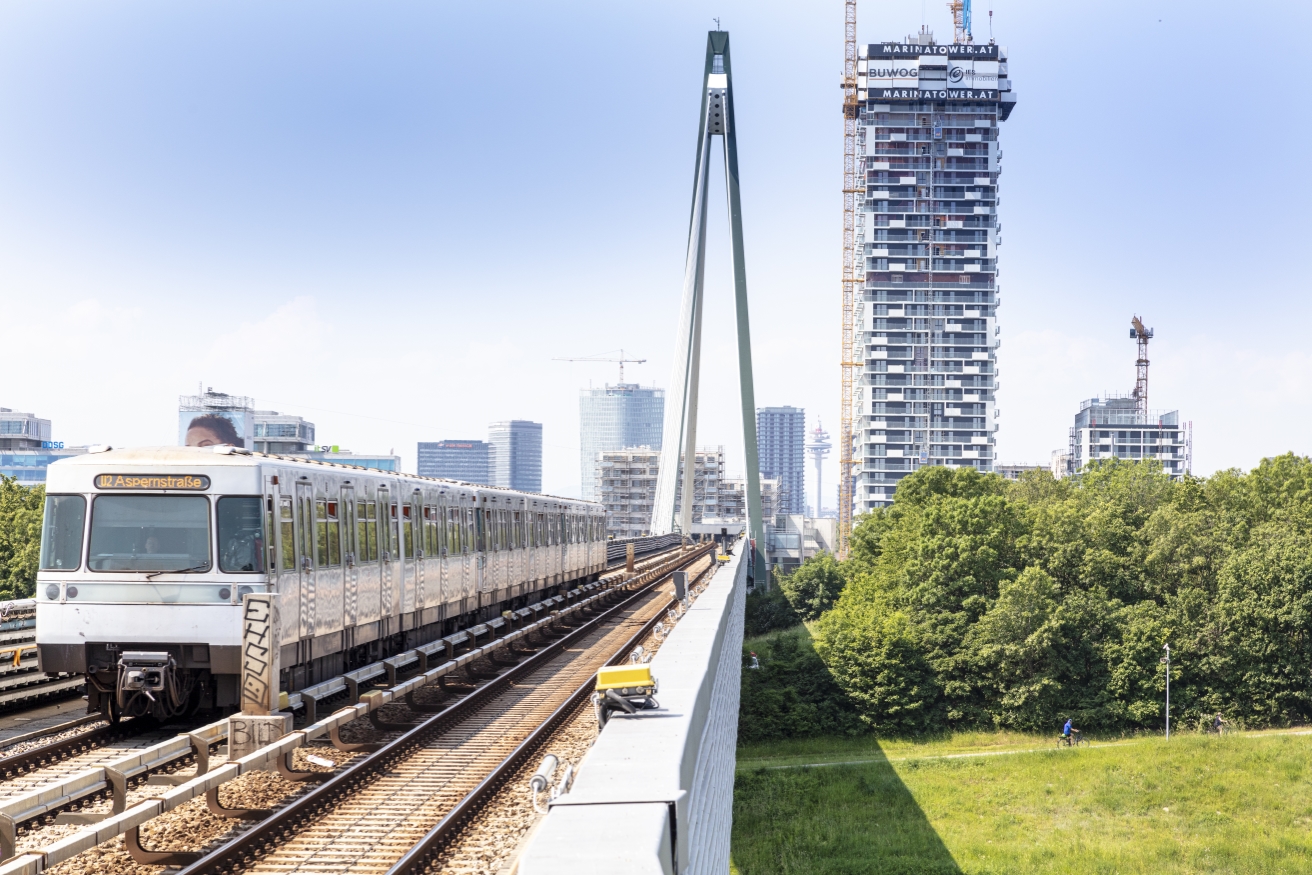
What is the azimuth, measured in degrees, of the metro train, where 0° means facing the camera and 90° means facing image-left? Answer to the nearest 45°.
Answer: approximately 45°

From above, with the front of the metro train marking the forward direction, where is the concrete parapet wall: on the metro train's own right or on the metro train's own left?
on the metro train's own left

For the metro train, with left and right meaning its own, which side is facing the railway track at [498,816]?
left
